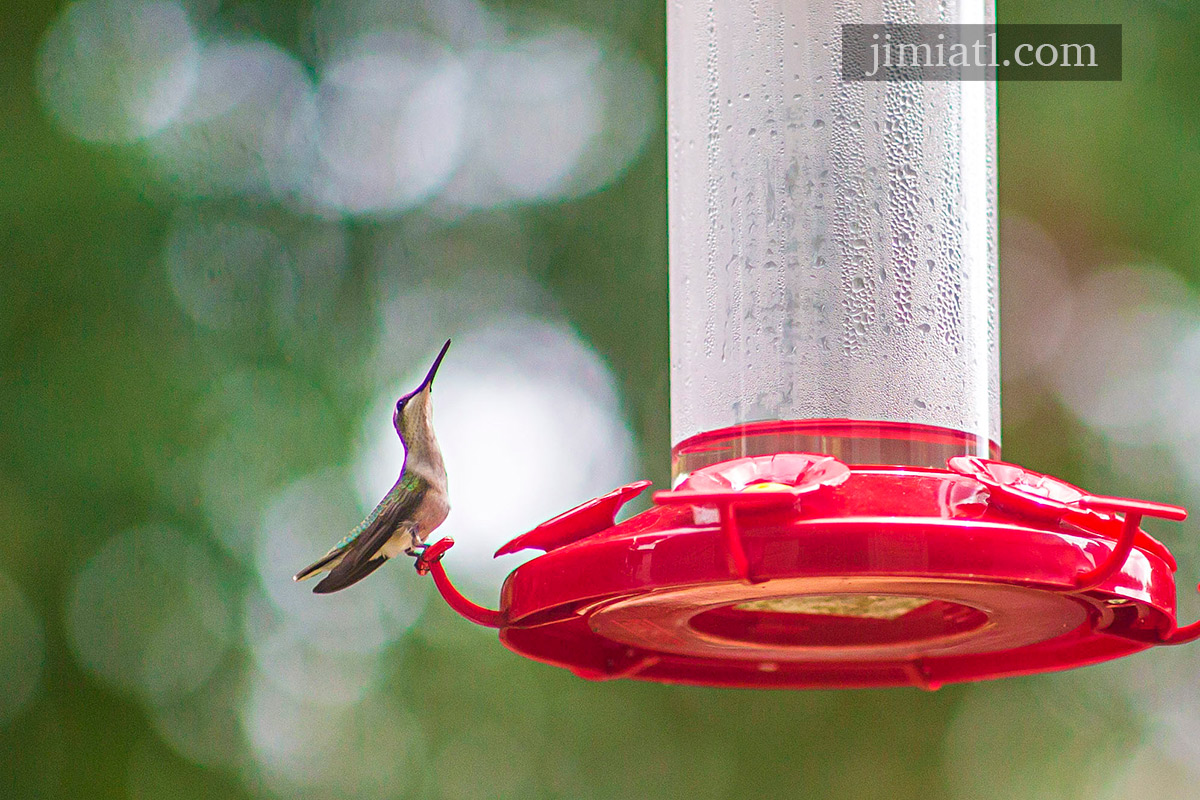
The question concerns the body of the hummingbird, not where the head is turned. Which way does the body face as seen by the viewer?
to the viewer's right
